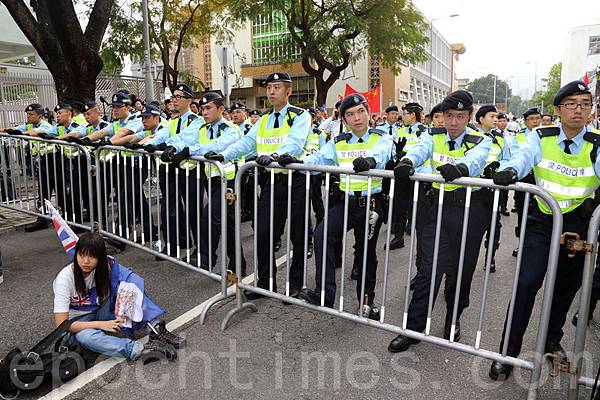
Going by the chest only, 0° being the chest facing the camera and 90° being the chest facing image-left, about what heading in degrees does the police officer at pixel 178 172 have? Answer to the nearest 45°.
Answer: approximately 45°

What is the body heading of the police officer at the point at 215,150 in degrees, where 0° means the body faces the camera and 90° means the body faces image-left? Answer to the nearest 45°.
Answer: approximately 45°

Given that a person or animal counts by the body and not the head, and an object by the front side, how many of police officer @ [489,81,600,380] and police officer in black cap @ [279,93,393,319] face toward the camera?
2

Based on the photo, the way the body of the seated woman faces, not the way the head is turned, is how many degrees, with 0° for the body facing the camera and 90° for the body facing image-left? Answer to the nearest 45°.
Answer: approximately 315°
